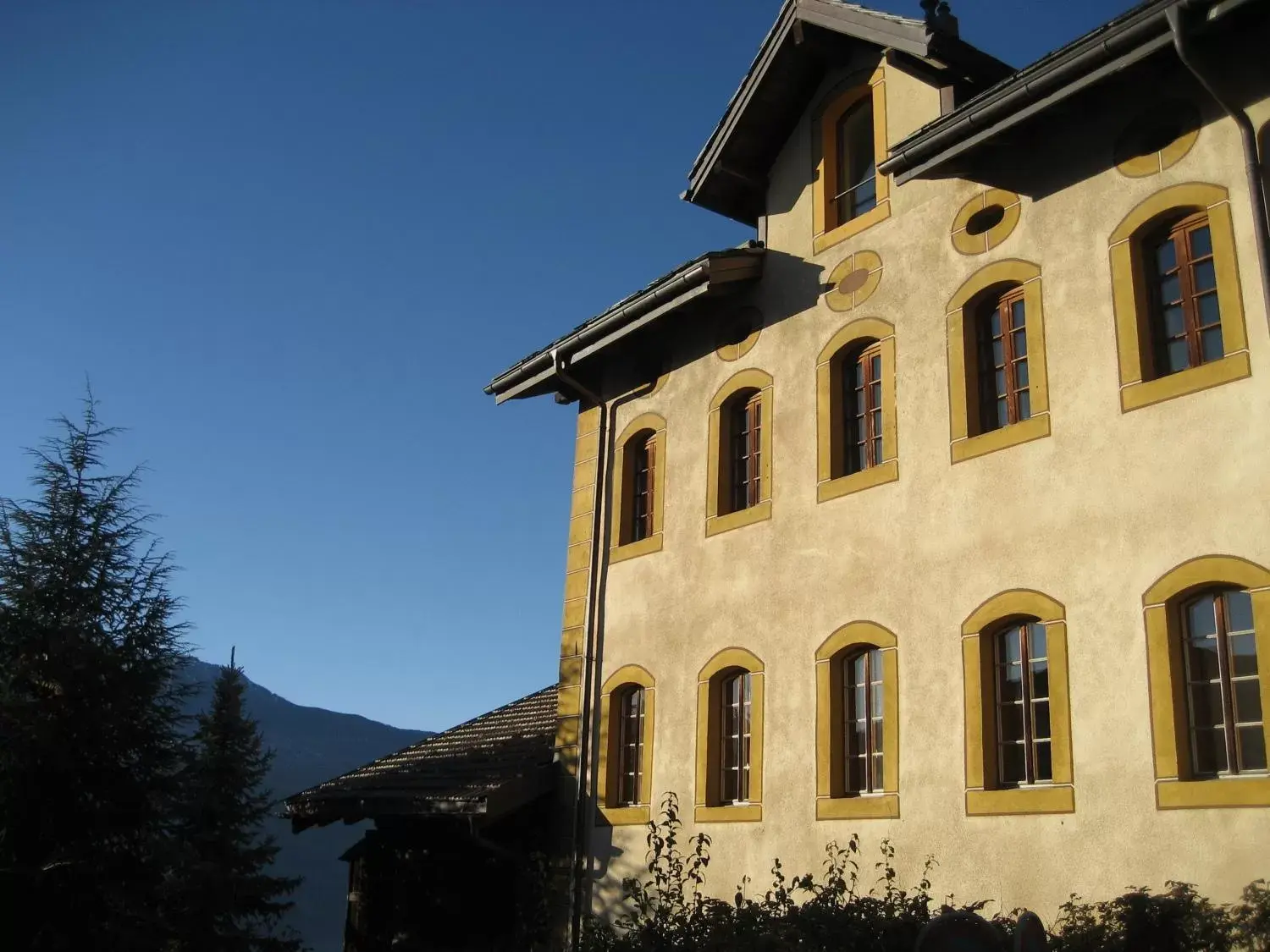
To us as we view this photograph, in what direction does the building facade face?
facing the viewer and to the left of the viewer

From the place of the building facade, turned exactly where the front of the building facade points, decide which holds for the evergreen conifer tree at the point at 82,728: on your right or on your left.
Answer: on your right

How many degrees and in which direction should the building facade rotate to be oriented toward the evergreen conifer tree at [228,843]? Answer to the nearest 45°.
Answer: approximately 90° to its right
